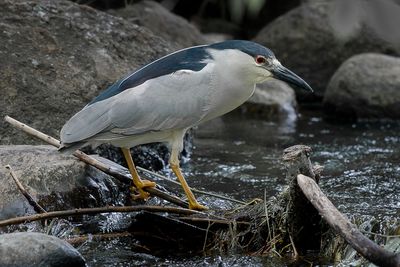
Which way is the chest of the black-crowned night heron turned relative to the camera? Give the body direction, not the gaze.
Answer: to the viewer's right

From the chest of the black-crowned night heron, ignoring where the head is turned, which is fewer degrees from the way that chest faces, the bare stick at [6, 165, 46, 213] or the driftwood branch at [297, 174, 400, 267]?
the driftwood branch

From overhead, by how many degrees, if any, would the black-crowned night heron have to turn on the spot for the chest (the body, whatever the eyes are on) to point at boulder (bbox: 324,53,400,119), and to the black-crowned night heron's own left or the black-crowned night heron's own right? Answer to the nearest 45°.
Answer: approximately 45° to the black-crowned night heron's own left

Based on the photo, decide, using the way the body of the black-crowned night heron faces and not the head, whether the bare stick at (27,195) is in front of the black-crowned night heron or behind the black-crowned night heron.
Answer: behind

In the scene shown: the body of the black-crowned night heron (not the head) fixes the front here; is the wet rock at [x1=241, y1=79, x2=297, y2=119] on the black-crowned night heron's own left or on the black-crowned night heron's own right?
on the black-crowned night heron's own left

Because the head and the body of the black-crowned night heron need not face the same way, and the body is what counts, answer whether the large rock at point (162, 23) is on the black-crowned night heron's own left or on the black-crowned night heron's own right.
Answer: on the black-crowned night heron's own left

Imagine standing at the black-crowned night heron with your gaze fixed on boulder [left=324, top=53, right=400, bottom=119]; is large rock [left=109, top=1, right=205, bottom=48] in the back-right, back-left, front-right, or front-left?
front-left

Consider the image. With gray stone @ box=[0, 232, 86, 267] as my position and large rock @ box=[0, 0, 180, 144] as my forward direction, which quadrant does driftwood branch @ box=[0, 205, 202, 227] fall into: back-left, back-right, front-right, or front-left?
front-right

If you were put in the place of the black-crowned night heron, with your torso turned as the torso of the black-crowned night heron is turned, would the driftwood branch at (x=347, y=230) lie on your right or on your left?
on your right

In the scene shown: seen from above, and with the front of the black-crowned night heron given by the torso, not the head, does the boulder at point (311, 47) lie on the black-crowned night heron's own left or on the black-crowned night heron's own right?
on the black-crowned night heron's own left

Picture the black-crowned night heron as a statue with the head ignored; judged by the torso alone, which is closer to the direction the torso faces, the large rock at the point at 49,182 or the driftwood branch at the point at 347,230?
the driftwood branch

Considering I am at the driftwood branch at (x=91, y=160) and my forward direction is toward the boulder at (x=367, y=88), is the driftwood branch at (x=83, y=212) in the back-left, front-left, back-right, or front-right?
back-right
